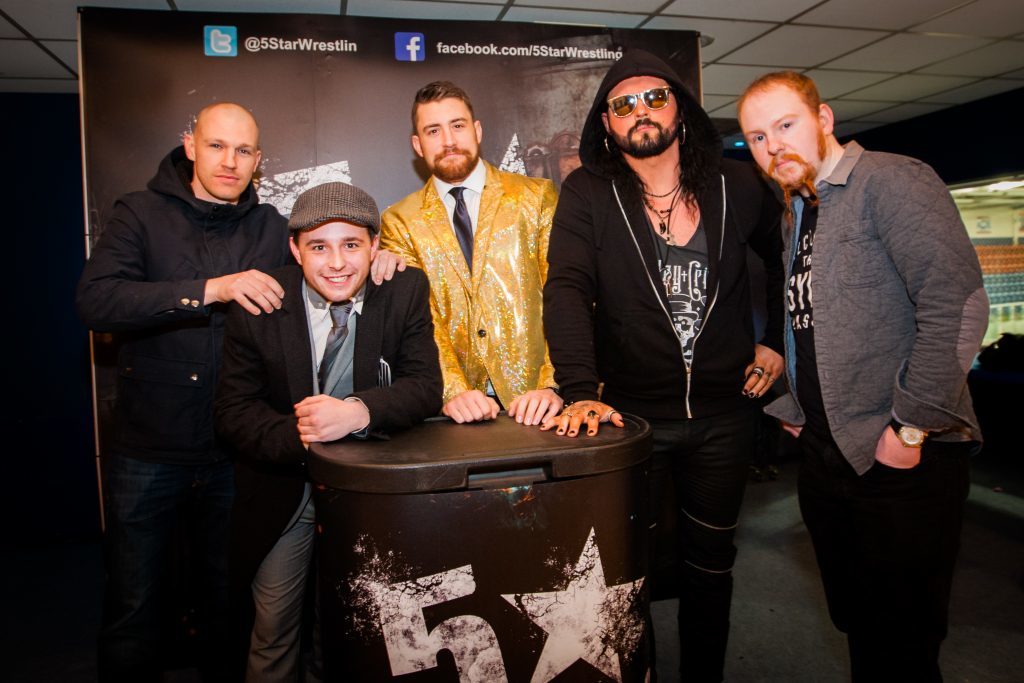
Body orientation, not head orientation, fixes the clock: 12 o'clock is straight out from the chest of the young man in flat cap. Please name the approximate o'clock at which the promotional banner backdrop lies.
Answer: The promotional banner backdrop is roughly at 6 o'clock from the young man in flat cap.

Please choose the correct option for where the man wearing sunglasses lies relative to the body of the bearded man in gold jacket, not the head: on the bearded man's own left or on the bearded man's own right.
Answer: on the bearded man's own left

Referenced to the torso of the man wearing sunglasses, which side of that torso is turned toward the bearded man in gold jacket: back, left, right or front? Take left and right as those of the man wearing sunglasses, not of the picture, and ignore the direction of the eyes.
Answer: right

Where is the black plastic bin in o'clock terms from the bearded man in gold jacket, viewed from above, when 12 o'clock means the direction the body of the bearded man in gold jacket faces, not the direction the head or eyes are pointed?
The black plastic bin is roughly at 12 o'clock from the bearded man in gold jacket.

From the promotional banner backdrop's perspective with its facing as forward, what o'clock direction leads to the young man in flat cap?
The young man in flat cap is roughly at 12 o'clock from the promotional banner backdrop.

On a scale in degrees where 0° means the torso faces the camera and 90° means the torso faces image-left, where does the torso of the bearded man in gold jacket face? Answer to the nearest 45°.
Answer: approximately 0°
